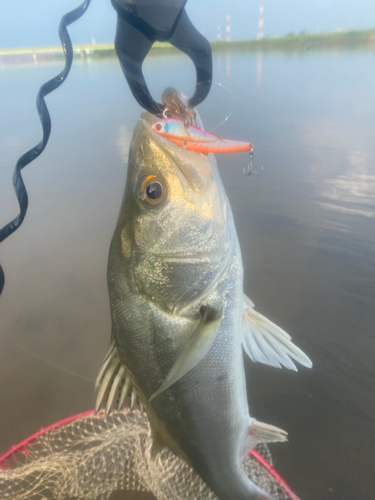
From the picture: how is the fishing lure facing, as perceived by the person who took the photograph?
facing to the left of the viewer
